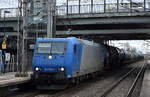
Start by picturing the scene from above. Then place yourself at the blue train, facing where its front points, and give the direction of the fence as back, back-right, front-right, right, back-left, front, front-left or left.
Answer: back-right

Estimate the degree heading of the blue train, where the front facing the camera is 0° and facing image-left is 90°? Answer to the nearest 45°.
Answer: approximately 45°
